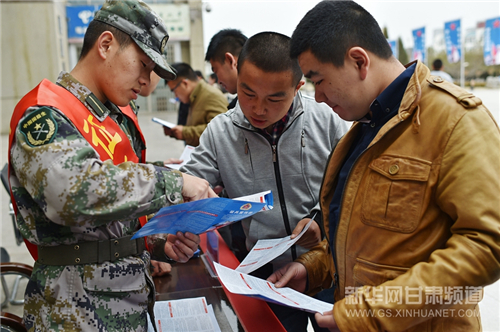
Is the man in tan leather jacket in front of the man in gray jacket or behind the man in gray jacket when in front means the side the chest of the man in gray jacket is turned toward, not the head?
in front

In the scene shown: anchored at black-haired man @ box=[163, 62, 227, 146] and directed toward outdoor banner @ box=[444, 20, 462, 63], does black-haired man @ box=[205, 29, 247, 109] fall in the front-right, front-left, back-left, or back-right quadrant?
back-right

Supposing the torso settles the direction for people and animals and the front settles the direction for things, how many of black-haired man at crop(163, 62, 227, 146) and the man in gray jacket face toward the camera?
1

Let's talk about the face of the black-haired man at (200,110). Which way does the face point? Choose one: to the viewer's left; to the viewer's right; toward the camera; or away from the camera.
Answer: to the viewer's left

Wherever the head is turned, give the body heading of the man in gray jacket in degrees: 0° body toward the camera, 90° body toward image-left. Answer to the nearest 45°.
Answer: approximately 0°

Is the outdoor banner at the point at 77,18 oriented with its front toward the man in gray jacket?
yes

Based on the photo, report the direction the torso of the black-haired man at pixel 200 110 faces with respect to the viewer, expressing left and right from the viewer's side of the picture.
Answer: facing to the left of the viewer
